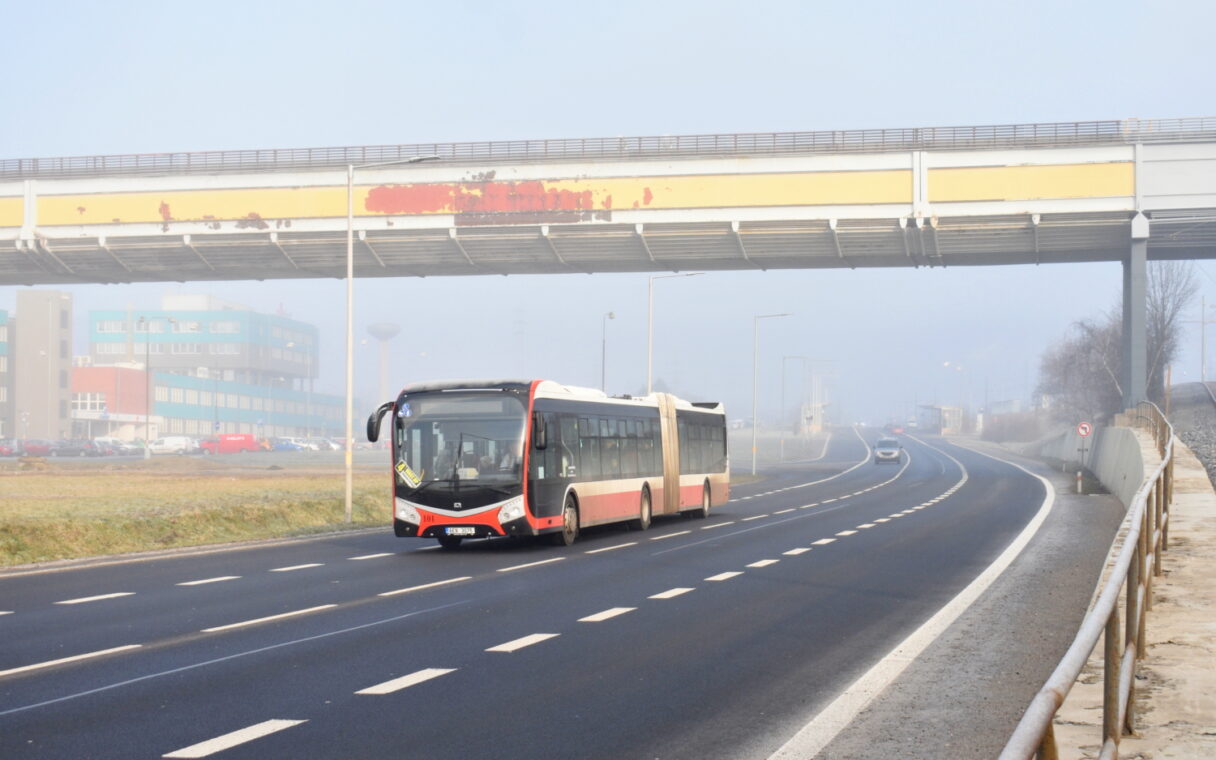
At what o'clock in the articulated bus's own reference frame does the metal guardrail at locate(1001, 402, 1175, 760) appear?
The metal guardrail is roughly at 10 o'clock from the articulated bus.

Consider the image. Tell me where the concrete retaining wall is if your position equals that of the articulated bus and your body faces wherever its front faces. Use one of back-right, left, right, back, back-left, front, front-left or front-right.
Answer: back

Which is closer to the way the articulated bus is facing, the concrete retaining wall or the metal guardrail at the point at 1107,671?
the metal guardrail

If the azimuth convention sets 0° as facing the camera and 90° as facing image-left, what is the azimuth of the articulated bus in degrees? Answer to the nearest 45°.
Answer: approximately 45°
